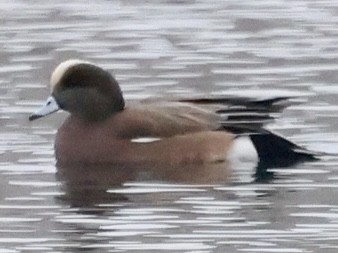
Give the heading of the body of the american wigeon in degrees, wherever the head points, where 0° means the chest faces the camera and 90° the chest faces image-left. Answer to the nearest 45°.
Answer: approximately 90°
